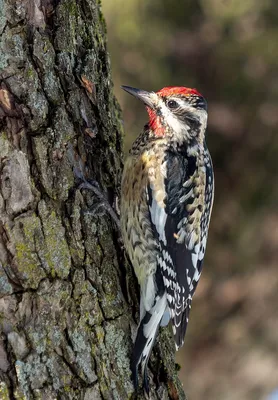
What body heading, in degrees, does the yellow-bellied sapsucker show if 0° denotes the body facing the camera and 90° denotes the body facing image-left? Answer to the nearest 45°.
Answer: approximately 90°
